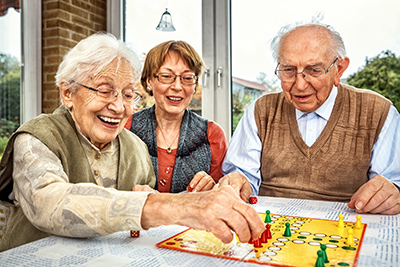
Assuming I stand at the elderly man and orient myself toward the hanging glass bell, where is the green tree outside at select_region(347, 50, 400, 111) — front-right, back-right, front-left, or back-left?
front-right

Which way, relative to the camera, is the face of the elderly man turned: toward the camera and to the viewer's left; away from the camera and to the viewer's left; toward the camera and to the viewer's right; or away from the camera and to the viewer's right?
toward the camera and to the viewer's left

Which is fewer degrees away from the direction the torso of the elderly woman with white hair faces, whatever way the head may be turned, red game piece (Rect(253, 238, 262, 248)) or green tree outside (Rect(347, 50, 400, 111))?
the red game piece

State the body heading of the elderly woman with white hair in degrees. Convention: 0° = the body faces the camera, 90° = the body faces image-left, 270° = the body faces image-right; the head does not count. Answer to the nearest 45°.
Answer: approximately 315°

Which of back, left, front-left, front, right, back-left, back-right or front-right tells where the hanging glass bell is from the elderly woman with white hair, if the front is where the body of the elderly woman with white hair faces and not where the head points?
back-left

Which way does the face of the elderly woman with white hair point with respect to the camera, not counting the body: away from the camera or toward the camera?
toward the camera

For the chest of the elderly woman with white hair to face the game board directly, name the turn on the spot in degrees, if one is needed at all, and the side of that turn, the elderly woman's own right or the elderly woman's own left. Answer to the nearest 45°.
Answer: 0° — they already face it

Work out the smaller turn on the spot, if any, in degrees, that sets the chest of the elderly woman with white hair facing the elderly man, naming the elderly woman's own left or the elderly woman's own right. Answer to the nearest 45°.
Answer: approximately 90° to the elderly woman's own left

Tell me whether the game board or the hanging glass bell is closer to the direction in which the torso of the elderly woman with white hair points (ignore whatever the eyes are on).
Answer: the game board

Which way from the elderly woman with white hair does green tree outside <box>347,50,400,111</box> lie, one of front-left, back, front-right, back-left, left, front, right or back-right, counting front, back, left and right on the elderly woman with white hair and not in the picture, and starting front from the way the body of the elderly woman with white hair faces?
left

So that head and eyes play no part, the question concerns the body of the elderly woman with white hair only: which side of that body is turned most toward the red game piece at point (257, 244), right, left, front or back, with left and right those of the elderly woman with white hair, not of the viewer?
front
